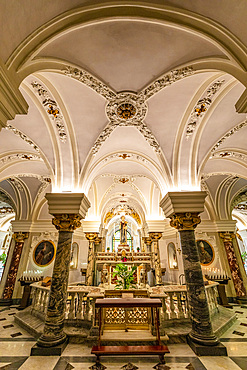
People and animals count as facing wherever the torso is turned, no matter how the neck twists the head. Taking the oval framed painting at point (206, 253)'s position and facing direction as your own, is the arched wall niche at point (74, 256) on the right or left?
on its right

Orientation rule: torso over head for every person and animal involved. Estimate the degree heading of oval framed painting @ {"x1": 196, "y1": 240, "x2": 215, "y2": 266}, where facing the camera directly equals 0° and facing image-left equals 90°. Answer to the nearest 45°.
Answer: approximately 0°

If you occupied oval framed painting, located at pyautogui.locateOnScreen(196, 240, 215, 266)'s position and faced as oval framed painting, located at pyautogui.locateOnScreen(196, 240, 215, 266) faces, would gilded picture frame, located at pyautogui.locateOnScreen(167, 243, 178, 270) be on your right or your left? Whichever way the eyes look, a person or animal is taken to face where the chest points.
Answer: on your right

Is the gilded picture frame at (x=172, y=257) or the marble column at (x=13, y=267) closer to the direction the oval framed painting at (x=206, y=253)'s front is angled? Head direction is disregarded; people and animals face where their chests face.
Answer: the marble column

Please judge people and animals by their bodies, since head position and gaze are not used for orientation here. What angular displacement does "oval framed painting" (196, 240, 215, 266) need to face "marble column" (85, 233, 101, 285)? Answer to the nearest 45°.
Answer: approximately 45° to its right

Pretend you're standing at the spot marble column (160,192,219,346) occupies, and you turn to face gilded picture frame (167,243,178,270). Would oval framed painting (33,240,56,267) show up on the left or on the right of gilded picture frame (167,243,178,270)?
left

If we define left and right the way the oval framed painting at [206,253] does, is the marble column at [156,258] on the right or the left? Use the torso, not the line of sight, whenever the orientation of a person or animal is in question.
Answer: on its right

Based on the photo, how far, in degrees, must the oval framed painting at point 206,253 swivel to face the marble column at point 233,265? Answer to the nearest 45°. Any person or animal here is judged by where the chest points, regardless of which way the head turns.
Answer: approximately 90° to its left
